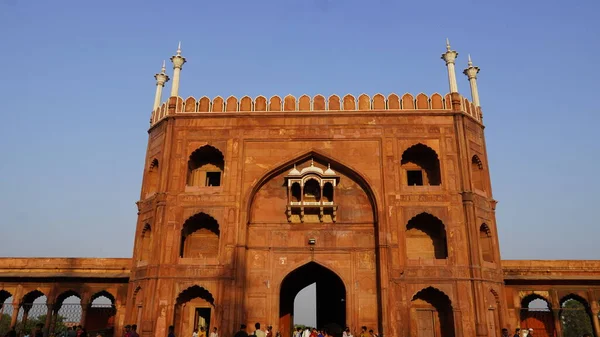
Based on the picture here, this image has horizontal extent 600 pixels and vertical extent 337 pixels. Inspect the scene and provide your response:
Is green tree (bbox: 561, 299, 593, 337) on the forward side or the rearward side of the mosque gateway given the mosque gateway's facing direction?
on the rearward side

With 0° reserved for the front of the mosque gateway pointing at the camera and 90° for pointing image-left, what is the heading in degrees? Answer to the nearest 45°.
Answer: approximately 0°
